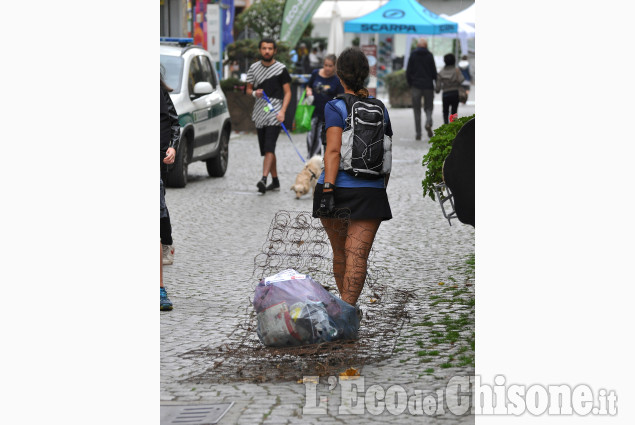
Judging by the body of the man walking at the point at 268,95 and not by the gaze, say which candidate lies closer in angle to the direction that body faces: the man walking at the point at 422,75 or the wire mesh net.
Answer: the wire mesh net

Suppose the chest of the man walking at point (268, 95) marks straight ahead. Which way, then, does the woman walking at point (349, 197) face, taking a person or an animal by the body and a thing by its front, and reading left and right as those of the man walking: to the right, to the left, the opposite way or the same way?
the opposite way

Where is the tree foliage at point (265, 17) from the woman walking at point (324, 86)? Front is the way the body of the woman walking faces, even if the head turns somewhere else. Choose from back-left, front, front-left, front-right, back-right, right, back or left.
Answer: back

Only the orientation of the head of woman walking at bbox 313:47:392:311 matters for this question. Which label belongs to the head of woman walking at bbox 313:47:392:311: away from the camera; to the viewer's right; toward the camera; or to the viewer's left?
away from the camera

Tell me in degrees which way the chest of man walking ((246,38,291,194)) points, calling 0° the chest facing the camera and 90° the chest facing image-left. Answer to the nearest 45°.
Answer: approximately 0°

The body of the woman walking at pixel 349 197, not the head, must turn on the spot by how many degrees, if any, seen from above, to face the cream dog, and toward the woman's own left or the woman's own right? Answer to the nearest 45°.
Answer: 0° — they already face it
